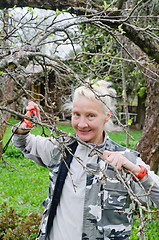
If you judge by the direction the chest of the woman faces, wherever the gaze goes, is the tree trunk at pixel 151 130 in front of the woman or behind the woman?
behind

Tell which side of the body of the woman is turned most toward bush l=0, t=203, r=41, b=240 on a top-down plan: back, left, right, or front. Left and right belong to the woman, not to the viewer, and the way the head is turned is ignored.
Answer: right

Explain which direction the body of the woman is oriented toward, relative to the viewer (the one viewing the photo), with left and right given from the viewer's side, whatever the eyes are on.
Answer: facing the viewer and to the left of the viewer
